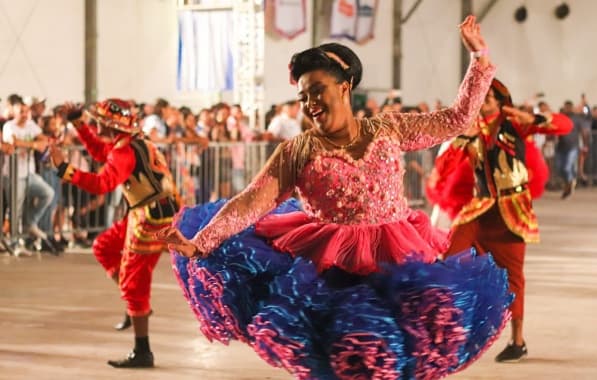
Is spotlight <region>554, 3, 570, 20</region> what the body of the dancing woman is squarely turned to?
no

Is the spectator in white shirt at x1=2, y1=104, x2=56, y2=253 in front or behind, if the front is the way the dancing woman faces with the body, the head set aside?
behind

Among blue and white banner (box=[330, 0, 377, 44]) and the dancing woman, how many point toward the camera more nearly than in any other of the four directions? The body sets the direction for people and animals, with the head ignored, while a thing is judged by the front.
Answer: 2

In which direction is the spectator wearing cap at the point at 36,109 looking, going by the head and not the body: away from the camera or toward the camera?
toward the camera

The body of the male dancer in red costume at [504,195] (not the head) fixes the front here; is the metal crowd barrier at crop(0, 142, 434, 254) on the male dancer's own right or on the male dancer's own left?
on the male dancer's own right

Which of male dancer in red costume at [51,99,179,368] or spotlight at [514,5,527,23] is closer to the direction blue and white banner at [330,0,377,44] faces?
the male dancer in red costume

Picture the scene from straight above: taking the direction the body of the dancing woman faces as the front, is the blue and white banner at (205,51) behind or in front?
behind

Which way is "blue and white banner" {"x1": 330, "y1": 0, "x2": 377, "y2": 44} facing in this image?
toward the camera

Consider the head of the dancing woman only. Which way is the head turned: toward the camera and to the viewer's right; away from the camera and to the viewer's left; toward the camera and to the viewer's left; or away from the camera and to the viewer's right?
toward the camera and to the viewer's left

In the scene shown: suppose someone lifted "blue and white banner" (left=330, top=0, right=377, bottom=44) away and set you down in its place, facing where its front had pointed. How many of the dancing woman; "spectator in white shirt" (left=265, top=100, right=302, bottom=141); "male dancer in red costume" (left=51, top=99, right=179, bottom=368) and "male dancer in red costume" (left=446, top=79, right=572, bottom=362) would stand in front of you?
4

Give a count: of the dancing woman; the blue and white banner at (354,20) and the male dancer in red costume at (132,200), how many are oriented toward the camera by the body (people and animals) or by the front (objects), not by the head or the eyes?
2

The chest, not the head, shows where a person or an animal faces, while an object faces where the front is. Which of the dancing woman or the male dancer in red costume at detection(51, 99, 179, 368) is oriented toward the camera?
the dancing woman

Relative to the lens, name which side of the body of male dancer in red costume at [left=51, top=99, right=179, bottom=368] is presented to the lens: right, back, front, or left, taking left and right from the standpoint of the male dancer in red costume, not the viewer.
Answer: left

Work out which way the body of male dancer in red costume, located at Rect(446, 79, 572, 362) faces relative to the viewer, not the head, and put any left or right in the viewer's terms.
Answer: facing the viewer and to the left of the viewer

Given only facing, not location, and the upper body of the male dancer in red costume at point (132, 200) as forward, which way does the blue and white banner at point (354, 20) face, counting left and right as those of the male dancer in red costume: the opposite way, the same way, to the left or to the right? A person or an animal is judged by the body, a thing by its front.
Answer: to the left

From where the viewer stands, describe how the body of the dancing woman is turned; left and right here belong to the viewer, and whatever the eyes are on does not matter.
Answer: facing the viewer

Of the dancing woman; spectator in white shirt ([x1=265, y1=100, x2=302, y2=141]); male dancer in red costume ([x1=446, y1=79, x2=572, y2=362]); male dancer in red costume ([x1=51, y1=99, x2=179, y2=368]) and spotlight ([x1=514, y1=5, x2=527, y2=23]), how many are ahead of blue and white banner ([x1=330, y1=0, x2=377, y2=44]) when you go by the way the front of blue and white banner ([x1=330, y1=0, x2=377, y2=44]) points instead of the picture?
4

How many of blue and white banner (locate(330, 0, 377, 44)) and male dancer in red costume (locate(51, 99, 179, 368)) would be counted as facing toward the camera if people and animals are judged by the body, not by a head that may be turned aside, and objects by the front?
1

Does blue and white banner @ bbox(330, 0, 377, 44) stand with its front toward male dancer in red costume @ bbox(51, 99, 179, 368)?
yes
